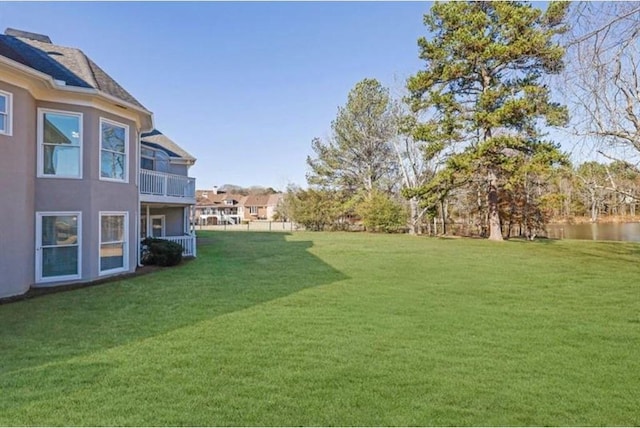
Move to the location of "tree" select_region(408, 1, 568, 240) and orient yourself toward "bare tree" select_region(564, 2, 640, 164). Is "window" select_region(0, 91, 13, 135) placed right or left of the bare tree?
right

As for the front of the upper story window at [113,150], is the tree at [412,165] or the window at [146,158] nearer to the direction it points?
the tree

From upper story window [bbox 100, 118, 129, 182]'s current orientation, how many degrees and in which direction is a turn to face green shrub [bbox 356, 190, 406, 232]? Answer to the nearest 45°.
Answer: approximately 90° to its left

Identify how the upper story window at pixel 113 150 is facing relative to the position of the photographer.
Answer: facing the viewer and to the right of the viewer

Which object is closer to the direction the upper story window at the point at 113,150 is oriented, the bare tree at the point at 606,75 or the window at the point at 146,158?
the bare tree

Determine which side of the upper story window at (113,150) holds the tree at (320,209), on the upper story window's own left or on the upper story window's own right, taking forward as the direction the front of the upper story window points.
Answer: on the upper story window's own left

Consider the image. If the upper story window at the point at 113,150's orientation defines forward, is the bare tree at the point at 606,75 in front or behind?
in front

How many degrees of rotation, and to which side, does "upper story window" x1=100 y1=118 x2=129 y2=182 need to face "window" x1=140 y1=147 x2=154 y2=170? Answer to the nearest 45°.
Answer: approximately 135° to its left

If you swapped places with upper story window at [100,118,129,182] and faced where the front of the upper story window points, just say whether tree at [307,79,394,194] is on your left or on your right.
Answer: on your left

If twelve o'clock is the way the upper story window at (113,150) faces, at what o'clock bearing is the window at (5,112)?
The window is roughly at 3 o'clock from the upper story window.

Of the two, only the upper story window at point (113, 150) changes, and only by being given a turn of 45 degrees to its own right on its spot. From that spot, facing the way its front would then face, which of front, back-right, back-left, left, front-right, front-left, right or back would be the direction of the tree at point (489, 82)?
left
